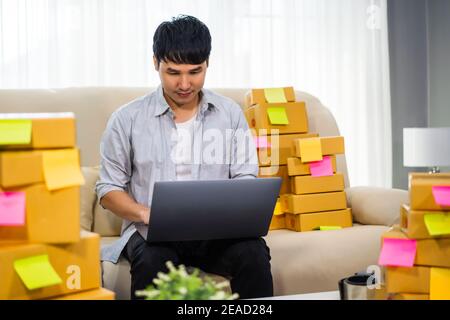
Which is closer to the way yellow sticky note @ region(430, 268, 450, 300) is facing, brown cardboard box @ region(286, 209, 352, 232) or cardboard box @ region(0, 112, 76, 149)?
the cardboard box

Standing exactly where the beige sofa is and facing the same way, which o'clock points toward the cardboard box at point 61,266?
The cardboard box is roughly at 1 o'clock from the beige sofa.
